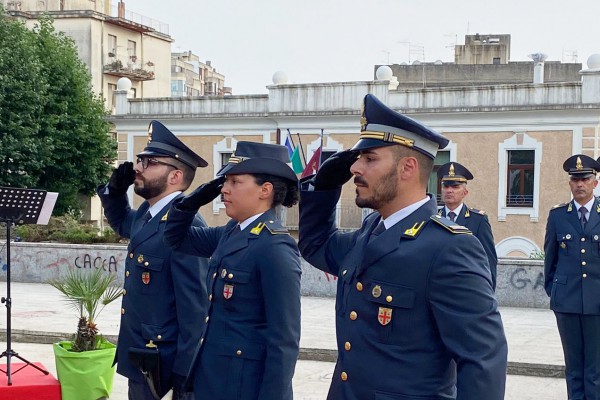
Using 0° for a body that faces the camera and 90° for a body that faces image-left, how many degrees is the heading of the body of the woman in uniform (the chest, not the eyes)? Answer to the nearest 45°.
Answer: approximately 45°

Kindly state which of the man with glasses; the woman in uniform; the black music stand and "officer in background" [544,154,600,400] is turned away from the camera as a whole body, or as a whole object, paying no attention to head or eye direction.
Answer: the black music stand

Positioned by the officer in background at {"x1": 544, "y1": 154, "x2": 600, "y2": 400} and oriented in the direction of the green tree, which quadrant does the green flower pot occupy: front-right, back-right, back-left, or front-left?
front-left

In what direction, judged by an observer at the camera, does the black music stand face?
facing away from the viewer

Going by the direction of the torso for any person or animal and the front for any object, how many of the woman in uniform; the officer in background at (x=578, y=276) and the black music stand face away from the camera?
1

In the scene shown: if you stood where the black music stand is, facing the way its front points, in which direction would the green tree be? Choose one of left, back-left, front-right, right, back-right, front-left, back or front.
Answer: front

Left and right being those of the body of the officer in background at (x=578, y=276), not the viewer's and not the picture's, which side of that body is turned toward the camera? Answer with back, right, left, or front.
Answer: front

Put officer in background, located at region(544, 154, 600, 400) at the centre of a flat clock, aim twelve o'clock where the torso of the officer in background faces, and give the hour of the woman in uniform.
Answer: The woman in uniform is roughly at 1 o'clock from the officer in background.

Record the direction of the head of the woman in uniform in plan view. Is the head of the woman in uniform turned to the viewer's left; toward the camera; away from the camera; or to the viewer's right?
to the viewer's left

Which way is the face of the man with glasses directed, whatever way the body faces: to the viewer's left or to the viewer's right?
to the viewer's left
